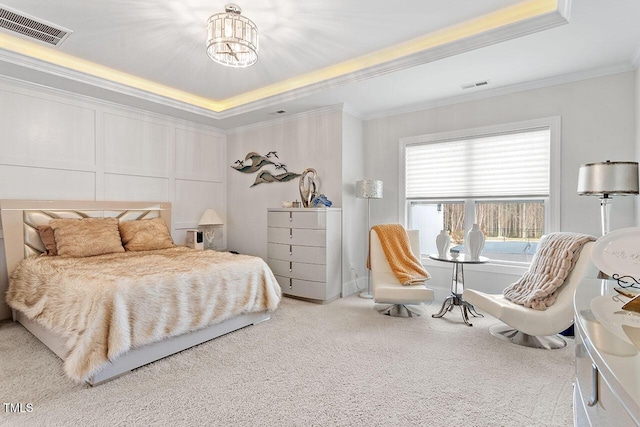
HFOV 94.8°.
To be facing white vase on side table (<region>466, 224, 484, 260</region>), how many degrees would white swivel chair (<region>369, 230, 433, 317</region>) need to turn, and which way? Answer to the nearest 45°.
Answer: approximately 45° to its left

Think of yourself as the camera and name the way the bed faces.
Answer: facing the viewer and to the right of the viewer

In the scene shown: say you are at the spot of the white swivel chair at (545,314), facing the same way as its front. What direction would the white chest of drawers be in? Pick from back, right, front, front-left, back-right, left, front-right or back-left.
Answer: front

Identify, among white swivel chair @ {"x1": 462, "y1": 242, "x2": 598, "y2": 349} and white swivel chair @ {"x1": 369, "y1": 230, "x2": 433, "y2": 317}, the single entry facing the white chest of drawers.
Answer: white swivel chair @ {"x1": 462, "y1": 242, "x2": 598, "y2": 349}

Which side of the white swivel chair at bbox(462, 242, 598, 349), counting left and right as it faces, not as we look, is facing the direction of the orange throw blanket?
front

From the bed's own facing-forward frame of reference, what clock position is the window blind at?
The window blind is roughly at 11 o'clock from the bed.

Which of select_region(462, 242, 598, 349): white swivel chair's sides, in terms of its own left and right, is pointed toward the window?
right

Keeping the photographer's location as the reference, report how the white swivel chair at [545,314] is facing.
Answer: facing to the left of the viewer

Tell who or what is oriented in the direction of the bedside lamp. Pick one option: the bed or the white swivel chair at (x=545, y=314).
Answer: the white swivel chair

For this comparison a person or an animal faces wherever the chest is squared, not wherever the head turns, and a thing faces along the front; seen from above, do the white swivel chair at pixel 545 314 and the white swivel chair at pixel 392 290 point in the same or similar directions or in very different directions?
very different directions

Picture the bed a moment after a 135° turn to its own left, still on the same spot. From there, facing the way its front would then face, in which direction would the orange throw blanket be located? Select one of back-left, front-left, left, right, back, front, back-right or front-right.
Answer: right

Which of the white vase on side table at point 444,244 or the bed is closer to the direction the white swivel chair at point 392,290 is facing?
the white vase on side table

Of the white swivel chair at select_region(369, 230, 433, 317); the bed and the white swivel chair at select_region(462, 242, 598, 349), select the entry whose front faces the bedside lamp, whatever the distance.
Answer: the white swivel chair at select_region(462, 242, 598, 349)

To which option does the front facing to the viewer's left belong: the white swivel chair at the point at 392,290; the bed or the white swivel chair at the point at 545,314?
the white swivel chair at the point at 545,314

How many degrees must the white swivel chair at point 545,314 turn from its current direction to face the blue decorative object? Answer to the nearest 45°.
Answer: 0° — it already faces it

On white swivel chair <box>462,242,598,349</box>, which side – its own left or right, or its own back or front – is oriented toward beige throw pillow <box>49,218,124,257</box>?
front

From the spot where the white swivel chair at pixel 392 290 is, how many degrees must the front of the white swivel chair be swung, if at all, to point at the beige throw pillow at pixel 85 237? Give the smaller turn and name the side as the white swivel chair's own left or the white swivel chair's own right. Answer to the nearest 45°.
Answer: approximately 135° to the white swivel chair's own right
